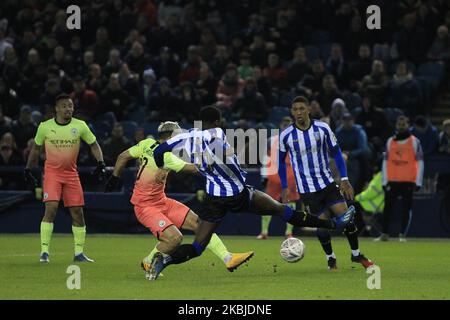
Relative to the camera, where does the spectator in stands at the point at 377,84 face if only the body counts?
toward the camera

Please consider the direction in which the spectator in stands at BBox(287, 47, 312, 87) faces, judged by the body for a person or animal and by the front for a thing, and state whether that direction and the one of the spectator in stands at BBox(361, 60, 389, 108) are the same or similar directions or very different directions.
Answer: same or similar directions

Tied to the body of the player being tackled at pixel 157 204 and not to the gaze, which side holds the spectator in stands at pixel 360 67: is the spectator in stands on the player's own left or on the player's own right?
on the player's own left

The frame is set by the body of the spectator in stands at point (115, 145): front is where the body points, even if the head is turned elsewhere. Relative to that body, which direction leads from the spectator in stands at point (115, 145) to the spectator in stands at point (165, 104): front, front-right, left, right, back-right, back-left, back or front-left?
back-left

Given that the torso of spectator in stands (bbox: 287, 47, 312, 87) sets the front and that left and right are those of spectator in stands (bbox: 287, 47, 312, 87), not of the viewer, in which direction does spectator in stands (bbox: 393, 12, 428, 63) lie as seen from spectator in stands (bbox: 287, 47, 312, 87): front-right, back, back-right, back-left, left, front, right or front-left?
left

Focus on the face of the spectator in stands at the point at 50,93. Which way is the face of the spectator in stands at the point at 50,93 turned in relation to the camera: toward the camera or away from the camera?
toward the camera

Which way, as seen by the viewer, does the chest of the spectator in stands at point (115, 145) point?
toward the camera

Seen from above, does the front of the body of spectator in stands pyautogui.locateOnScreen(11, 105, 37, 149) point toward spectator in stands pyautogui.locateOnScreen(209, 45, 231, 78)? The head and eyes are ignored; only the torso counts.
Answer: no

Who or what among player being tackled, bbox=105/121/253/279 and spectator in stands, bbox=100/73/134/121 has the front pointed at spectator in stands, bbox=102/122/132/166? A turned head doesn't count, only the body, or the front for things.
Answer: spectator in stands, bbox=100/73/134/121

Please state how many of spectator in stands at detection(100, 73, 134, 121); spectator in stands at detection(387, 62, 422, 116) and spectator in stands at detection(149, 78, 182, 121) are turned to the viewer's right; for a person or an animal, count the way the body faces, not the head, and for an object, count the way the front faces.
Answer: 0

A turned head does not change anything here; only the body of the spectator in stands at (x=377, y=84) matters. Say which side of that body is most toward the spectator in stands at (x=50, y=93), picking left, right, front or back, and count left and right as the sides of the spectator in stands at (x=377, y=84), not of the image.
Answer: right

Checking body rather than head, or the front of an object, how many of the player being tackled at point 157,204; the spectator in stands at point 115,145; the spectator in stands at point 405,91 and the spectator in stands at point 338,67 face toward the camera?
3

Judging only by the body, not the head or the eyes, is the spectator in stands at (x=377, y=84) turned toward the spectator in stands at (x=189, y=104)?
no

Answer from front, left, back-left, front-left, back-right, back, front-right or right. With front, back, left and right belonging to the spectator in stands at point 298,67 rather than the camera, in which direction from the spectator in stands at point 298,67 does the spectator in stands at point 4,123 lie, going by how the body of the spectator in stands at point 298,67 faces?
right

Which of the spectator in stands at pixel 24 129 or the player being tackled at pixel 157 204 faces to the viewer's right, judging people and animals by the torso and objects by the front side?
the player being tackled
